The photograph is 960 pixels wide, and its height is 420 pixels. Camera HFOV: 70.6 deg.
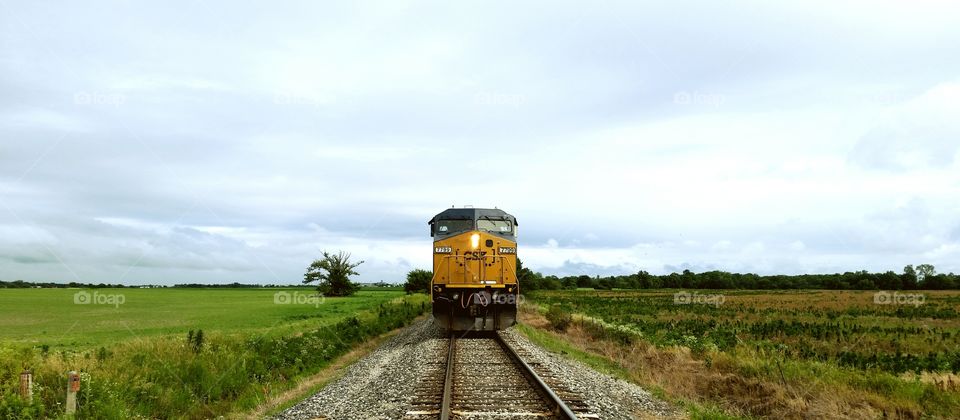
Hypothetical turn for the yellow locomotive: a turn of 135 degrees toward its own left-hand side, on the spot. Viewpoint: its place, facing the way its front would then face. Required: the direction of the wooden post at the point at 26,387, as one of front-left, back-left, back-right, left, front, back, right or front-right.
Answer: back

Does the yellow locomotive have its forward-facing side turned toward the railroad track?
yes

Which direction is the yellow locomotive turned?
toward the camera

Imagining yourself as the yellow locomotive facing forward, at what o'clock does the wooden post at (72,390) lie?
The wooden post is roughly at 1 o'clock from the yellow locomotive.
